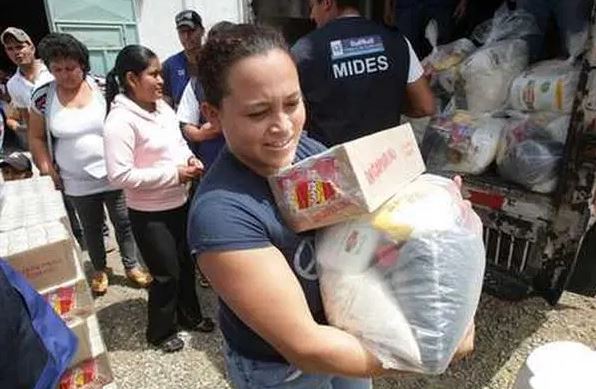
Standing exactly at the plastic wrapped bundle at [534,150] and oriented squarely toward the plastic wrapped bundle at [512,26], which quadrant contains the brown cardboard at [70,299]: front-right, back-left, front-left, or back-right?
back-left

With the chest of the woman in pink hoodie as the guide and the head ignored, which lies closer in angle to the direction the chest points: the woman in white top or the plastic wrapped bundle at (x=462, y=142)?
the plastic wrapped bundle

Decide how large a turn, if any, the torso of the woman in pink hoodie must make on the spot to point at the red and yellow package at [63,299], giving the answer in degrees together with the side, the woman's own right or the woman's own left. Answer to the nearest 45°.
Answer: approximately 90° to the woman's own right

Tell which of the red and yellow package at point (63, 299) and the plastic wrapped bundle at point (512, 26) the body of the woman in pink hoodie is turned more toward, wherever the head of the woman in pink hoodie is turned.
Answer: the plastic wrapped bundle

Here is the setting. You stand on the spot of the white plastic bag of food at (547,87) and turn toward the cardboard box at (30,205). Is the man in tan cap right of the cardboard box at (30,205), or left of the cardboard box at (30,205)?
right

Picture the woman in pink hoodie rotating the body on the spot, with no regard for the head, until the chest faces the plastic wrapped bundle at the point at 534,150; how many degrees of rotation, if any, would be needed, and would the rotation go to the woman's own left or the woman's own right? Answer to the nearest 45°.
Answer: approximately 45° to the woman's own left

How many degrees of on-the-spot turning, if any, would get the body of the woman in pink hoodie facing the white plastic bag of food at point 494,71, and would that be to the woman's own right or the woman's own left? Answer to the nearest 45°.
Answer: approximately 45° to the woman's own left

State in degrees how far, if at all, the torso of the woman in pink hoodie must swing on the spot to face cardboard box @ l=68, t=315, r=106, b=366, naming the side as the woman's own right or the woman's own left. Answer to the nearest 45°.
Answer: approximately 90° to the woman's own right

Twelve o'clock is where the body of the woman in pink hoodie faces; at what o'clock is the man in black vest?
The man in black vest is roughly at 11 o'clock from the woman in pink hoodie.

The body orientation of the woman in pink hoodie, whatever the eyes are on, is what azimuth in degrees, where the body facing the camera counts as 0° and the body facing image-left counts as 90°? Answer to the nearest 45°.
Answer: approximately 315°

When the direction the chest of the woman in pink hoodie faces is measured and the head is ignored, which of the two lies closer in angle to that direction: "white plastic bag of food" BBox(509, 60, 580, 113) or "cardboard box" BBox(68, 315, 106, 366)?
the white plastic bag of food

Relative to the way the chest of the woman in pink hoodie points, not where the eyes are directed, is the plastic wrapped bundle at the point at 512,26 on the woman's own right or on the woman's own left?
on the woman's own left
